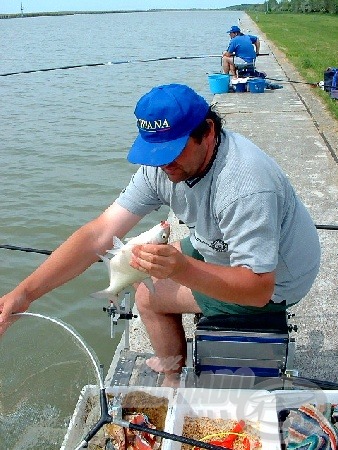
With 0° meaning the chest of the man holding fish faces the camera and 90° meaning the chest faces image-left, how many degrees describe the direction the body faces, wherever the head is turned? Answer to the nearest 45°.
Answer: approximately 45°

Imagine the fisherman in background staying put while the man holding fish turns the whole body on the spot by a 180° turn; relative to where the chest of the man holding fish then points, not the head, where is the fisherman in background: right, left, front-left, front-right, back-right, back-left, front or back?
front-left

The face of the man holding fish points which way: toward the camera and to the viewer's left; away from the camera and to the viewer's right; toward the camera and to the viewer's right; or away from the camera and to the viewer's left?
toward the camera and to the viewer's left

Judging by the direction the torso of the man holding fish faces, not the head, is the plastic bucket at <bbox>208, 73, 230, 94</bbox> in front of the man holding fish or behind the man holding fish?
behind

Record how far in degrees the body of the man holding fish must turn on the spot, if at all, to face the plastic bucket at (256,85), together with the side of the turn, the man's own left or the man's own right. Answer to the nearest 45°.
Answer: approximately 135° to the man's own right

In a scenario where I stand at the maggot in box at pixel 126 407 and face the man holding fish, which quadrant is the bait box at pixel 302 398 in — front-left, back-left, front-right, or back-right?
front-right

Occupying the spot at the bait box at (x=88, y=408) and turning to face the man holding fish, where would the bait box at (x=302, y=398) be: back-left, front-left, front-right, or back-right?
front-right

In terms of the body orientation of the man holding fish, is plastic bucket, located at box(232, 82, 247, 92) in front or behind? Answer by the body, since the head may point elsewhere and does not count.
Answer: behind
